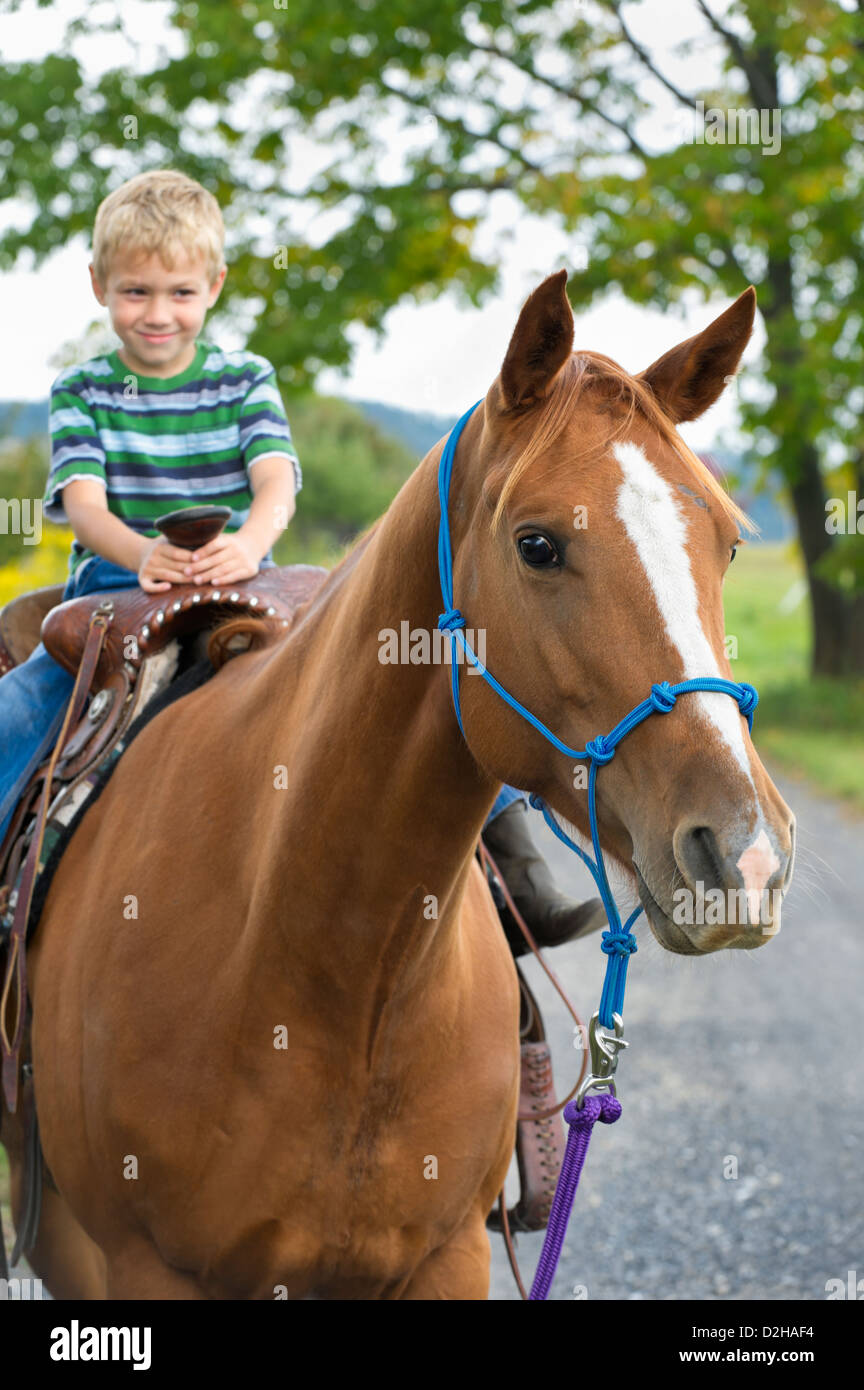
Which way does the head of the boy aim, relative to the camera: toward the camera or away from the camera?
toward the camera

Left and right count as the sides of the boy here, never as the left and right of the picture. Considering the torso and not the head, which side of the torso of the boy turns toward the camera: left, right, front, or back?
front

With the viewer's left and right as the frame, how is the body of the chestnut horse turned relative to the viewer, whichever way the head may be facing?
facing the viewer and to the right of the viewer

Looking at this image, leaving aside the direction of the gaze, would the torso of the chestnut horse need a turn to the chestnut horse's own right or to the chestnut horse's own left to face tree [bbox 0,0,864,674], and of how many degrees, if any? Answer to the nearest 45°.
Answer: approximately 135° to the chestnut horse's own left

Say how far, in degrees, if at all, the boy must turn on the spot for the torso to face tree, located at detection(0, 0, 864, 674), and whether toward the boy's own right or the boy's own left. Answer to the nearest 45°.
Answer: approximately 180°
